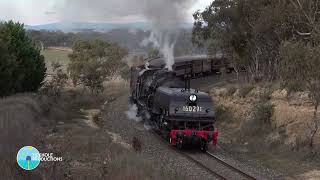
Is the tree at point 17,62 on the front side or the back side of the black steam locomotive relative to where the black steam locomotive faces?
on the back side

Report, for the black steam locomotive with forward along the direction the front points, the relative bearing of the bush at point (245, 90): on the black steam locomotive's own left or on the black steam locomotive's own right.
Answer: on the black steam locomotive's own left

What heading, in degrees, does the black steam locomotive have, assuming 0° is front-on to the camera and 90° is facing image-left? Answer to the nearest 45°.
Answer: approximately 315°

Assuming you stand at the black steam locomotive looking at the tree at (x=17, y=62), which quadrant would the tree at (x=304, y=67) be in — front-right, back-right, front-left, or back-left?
back-right

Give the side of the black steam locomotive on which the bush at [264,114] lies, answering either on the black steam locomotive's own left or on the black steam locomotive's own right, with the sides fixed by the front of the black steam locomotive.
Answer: on the black steam locomotive's own left

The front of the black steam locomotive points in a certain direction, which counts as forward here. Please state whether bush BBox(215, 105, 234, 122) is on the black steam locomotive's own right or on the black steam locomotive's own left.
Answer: on the black steam locomotive's own left

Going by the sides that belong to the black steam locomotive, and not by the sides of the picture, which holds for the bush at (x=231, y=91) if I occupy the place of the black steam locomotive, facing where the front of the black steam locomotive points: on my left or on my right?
on my left
